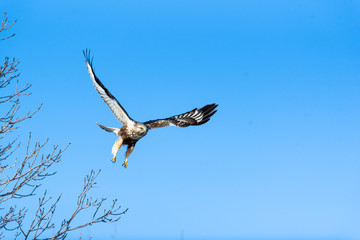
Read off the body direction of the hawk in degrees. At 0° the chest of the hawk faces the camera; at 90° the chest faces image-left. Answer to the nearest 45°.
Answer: approximately 315°
